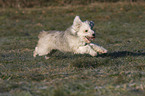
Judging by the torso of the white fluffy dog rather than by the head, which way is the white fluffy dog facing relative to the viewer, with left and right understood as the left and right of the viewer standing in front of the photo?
facing to the right of the viewer
